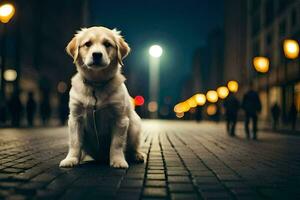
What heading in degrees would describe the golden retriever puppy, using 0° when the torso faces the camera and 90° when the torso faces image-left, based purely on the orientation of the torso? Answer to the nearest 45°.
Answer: approximately 0°

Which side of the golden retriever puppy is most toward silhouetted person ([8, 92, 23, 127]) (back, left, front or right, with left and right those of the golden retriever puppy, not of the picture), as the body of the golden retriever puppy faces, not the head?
back

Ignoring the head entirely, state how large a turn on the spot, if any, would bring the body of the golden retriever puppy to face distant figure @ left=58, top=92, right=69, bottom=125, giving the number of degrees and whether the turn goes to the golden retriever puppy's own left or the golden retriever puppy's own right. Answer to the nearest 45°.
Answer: approximately 180°

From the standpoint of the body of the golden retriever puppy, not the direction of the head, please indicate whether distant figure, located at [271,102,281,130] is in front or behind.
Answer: behind

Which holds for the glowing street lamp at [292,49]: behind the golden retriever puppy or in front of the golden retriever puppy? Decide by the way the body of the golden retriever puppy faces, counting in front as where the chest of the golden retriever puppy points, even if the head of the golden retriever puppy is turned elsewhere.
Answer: behind

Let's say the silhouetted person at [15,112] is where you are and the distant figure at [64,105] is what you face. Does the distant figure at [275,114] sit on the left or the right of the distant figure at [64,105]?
right
